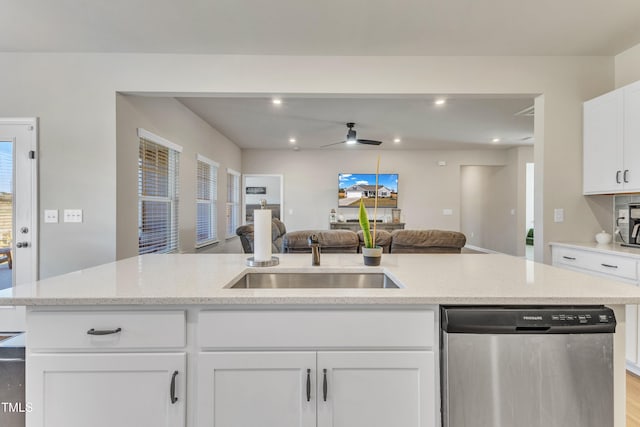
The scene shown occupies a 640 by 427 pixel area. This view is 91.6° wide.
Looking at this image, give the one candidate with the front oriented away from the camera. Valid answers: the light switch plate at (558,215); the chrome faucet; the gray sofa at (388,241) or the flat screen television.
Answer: the gray sofa

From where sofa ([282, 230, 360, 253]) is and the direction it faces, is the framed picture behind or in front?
in front

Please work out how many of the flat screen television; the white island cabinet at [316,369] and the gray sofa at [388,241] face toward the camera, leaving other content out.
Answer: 2

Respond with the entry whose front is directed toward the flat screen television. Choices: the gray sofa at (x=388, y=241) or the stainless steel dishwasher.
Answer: the gray sofa

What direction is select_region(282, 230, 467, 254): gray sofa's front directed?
away from the camera

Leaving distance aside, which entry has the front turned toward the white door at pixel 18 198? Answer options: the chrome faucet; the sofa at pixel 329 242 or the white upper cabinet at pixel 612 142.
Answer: the white upper cabinet

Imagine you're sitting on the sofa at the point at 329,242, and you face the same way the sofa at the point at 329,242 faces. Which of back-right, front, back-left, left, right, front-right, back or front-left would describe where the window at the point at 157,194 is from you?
left

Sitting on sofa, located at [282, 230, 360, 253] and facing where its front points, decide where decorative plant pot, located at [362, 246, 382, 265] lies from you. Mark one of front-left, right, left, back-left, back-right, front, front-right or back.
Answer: back

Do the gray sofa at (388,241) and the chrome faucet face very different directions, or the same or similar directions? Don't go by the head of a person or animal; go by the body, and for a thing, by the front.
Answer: very different directions

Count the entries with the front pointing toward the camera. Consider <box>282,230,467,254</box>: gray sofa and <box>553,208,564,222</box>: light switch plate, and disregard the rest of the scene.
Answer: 1

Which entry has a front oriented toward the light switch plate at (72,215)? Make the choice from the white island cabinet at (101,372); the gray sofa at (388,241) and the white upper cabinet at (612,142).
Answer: the white upper cabinet

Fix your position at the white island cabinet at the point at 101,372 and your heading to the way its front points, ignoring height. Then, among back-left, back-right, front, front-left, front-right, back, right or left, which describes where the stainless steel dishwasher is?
front-left

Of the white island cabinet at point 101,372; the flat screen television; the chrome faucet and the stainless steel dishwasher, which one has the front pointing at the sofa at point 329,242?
the flat screen television
